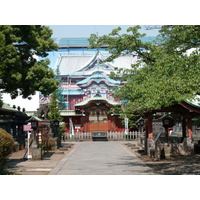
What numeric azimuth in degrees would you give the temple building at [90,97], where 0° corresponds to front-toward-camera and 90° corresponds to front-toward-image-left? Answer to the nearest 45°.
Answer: approximately 0°

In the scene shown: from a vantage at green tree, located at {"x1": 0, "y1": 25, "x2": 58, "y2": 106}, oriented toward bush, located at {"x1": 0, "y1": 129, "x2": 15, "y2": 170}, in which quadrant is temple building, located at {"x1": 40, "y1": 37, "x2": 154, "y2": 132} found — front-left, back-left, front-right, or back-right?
back-left

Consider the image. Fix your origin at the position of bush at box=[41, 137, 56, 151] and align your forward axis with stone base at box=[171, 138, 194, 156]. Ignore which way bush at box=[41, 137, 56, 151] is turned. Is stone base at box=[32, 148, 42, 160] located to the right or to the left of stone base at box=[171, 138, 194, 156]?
right

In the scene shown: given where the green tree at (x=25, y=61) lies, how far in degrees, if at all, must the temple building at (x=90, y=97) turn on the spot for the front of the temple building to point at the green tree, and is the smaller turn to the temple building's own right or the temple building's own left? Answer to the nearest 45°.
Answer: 0° — it already faces it

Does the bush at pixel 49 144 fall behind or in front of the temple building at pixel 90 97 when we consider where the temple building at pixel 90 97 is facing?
in front

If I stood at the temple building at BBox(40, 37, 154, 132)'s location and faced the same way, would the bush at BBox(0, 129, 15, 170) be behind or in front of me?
in front

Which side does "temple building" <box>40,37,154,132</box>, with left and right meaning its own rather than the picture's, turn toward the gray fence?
front

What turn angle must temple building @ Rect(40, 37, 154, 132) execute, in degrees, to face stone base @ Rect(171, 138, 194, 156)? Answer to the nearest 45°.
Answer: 0° — it already faces it
